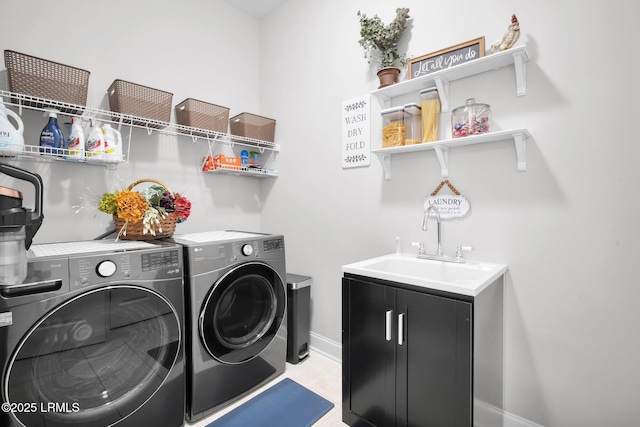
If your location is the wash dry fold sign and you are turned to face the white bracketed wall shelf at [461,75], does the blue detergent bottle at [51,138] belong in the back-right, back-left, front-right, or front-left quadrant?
back-right

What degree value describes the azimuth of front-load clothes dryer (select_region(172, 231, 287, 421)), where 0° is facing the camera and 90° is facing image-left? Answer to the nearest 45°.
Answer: approximately 315°

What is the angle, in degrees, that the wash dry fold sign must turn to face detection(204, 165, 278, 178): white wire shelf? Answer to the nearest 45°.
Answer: approximately 45° to its right

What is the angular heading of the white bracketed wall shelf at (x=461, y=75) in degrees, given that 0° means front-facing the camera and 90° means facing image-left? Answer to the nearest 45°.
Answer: approximately 45°

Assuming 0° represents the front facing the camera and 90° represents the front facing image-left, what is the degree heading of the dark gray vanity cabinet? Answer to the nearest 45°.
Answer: approximately 45°

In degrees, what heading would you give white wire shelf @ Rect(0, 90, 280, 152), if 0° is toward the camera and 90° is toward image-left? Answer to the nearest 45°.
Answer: approximately 315°

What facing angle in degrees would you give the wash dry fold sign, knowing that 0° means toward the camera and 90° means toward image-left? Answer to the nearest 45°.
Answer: approximately 45°

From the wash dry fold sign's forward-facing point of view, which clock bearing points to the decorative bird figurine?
The decorative bird figurine is roughly at 9 o'clock from the wash dry fold sign.
